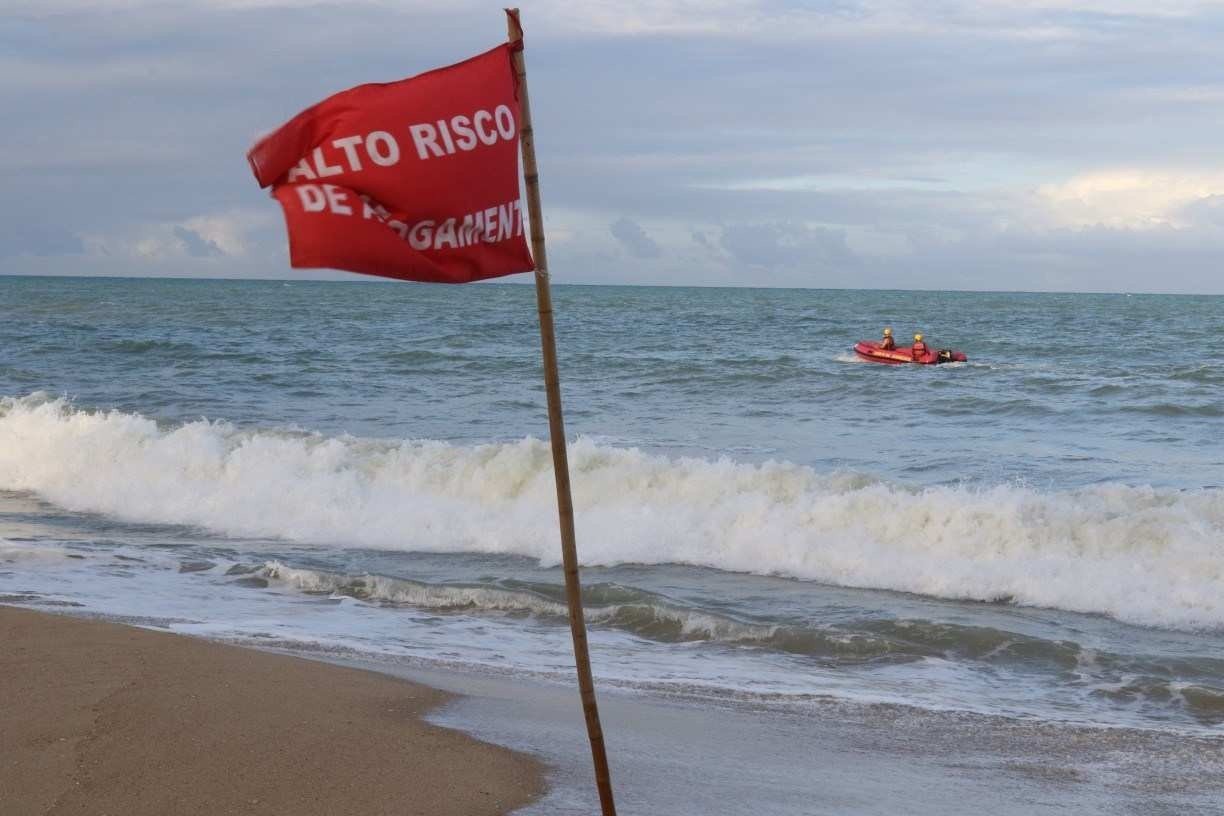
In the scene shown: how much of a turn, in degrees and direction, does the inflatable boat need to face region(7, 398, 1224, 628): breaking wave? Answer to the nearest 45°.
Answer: approximately 90° to its left

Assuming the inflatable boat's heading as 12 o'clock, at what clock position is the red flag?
The red flag is roughly at 9 o'clock from the inflatable boat.

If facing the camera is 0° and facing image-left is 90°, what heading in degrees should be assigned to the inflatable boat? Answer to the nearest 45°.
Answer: approximately 90°
